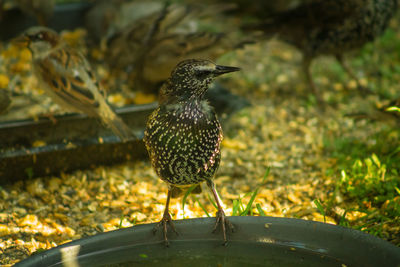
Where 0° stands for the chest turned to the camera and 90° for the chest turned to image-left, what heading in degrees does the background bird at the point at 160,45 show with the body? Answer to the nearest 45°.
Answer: approximately 90°

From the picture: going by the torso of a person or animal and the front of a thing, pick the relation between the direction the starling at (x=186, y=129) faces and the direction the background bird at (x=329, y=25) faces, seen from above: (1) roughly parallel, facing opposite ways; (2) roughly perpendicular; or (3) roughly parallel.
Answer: roughly perpendicular

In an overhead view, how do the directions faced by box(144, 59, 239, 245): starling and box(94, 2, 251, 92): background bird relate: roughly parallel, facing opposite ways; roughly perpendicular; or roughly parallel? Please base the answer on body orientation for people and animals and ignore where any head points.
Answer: roughly perpendicular

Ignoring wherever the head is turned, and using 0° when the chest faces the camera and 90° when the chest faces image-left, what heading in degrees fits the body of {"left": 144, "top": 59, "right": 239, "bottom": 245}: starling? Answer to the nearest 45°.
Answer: approximately 0°

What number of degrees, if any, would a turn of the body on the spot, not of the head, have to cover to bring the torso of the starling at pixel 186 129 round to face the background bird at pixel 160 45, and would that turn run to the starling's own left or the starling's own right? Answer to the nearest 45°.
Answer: approximately 180°

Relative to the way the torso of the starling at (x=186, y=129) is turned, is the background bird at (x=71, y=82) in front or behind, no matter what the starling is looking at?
behind

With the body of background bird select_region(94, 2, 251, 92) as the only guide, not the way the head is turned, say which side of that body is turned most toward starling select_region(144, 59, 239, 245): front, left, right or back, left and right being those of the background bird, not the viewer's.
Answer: left
